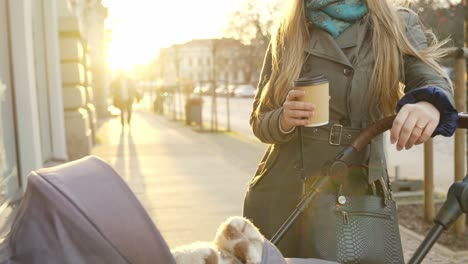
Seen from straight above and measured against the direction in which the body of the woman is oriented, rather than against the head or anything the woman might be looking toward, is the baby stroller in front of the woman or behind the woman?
in front

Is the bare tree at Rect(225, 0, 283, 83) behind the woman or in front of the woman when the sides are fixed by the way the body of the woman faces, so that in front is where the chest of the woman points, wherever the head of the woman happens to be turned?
behind

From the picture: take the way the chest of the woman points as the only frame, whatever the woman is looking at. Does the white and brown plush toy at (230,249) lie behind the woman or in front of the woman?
in front

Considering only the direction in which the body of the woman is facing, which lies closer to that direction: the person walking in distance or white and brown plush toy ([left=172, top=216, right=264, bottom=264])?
the white and brown plush toy

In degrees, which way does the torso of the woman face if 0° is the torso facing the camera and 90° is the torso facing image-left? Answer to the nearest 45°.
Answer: approximately 0°
